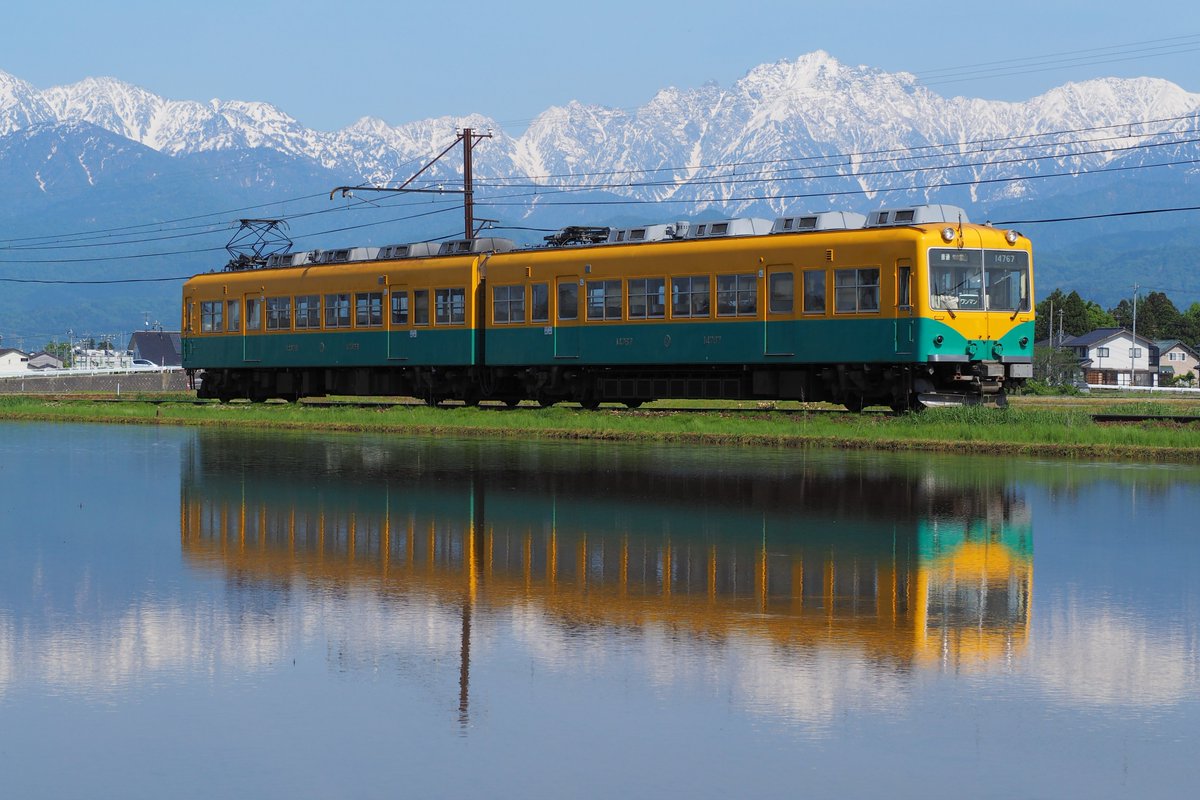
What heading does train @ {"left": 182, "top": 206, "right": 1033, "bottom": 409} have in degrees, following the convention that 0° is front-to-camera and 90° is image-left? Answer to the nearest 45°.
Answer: approximately 315°
